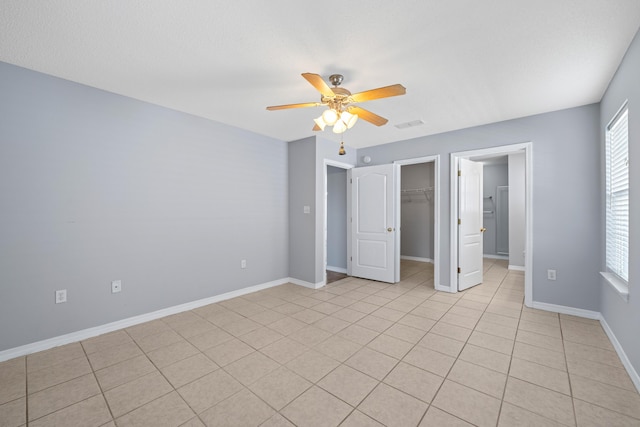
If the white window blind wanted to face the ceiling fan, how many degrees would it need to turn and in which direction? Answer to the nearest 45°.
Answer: approximately 45° to its left

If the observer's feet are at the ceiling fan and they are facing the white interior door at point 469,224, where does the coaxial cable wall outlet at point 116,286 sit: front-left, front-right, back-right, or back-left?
back-left

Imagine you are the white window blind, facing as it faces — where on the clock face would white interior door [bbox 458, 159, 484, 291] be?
The white interior door is roughly at 1 o'clock from the white window blind.

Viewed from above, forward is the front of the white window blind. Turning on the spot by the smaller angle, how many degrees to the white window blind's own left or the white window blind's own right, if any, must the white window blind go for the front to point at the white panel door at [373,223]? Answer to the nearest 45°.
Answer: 0° — it already faces it

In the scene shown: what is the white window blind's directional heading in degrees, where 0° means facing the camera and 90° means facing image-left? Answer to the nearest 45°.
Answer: approximately 90°

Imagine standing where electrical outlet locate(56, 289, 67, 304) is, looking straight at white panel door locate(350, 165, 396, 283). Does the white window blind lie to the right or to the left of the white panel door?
right

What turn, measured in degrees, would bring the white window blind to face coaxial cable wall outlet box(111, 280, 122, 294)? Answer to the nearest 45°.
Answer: approximately 45° to its left

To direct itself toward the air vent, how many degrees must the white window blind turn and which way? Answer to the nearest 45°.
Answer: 0° — it already faces it

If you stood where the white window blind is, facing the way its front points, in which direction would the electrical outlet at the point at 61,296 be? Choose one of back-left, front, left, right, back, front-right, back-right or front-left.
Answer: front-left
